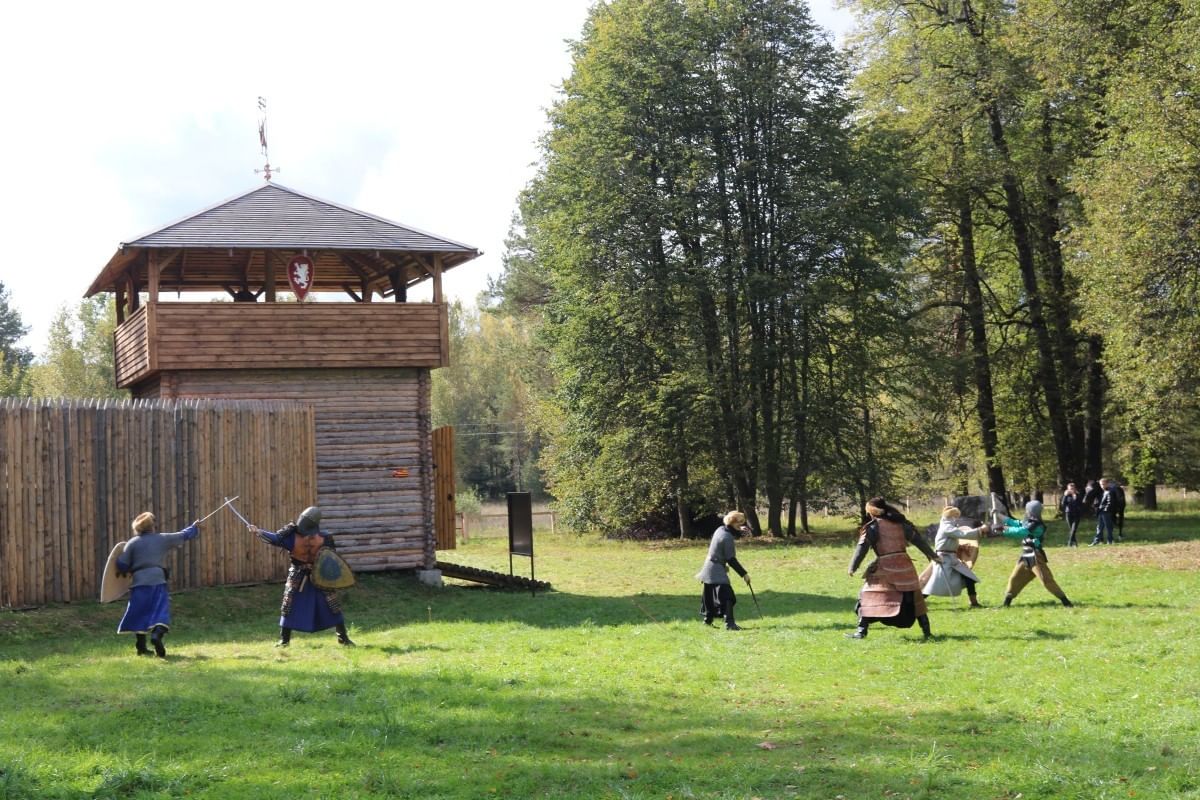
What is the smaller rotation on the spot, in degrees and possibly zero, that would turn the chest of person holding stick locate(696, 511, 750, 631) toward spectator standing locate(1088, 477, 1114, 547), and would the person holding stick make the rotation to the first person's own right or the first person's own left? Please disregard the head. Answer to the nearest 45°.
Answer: approximately 45° to the first person's own left

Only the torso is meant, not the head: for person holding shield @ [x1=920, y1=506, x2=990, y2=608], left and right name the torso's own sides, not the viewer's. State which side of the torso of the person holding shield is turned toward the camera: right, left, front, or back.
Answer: right

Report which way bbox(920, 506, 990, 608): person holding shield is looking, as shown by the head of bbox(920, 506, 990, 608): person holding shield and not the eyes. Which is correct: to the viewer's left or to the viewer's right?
to the viewer's right

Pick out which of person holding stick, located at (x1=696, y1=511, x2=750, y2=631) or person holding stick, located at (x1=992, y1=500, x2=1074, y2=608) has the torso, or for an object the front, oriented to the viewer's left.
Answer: person holding stick, located at (x1=992, y1=500, x2=1074, y2=608)

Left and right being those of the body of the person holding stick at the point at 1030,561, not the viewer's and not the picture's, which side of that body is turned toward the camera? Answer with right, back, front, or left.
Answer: left

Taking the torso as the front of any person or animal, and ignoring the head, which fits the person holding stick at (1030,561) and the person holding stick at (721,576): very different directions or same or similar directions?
very different directions

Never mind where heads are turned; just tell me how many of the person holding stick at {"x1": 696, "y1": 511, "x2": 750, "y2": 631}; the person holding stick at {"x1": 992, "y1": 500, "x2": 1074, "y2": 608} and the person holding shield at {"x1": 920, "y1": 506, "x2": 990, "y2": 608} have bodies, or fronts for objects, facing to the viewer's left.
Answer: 1

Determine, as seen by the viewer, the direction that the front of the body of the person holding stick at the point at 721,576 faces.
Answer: to the viewer's right

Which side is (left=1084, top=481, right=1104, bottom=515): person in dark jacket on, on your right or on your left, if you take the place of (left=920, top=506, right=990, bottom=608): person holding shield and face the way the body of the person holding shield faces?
on your left
